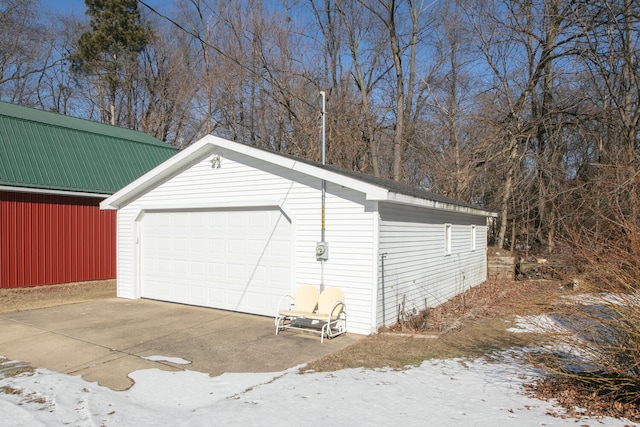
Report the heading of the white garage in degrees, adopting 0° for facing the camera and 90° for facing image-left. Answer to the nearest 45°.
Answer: approximately 45°
